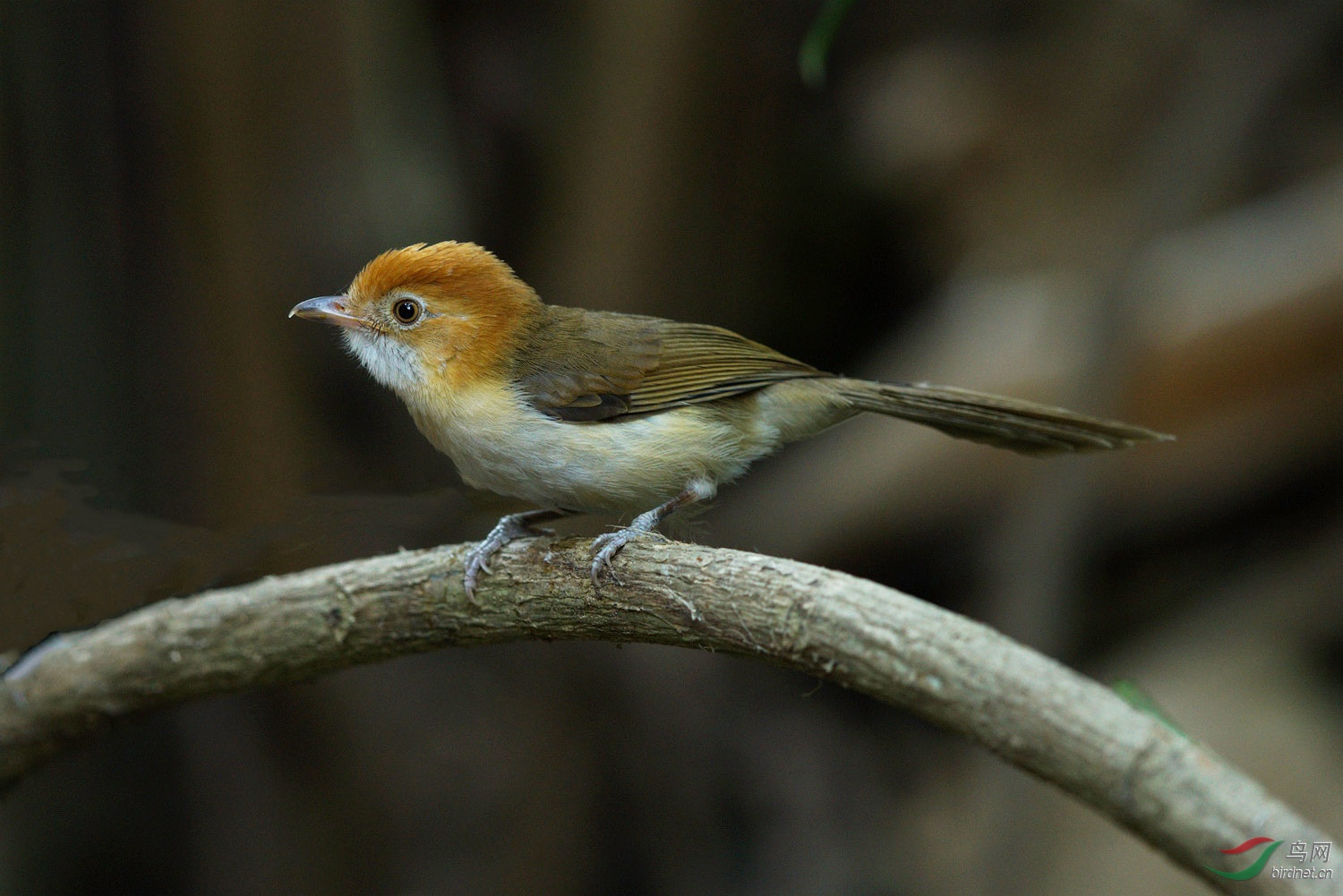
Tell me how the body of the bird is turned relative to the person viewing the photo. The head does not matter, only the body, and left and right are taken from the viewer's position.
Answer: facing to the left of the viewer
